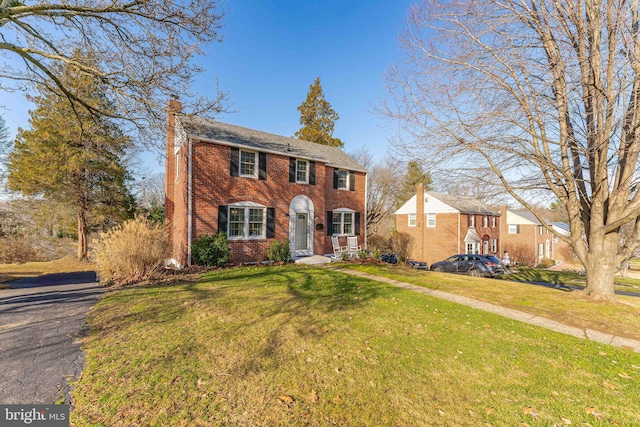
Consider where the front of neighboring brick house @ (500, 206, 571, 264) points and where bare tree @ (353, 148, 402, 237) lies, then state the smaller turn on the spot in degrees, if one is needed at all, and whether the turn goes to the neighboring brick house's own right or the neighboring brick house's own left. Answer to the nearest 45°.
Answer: approximately 90° to the neighboring brick house's own right

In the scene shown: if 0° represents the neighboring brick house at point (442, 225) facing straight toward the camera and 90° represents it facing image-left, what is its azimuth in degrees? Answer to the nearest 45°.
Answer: approximately 315°

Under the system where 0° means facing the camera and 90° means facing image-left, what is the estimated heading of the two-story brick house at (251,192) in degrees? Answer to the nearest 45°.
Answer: approximately 315°

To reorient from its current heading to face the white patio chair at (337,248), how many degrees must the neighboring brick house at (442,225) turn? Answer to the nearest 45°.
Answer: approximately 45° to its right

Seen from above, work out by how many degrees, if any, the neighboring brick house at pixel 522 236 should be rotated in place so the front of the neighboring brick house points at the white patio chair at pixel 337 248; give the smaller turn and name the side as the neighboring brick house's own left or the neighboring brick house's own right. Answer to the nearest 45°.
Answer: approximately 45° to the neighboring brick house's own right

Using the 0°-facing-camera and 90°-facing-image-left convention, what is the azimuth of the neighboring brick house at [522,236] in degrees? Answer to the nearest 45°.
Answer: approximately 315°

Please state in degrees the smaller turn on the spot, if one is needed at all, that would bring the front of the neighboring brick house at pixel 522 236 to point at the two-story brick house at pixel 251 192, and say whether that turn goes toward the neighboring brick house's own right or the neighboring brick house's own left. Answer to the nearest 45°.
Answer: approximately 45° to the neighboring brick house's own right

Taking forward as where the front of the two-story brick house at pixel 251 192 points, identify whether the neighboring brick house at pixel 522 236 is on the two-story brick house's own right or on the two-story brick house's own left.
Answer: on the two-story brick house's own left
